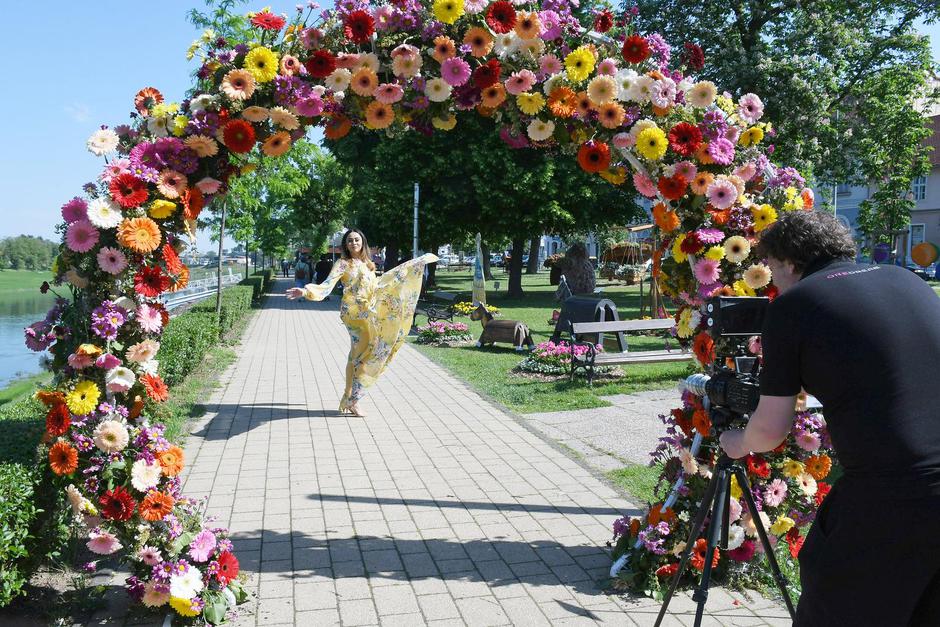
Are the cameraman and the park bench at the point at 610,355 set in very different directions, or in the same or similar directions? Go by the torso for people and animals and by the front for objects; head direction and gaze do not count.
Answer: very different directions

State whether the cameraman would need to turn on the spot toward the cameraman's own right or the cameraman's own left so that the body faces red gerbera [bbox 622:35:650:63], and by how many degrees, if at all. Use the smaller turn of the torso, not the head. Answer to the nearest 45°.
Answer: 0° — they already face it

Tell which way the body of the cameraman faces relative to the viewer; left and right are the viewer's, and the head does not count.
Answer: facing away from the viewer and to the left of the viewer

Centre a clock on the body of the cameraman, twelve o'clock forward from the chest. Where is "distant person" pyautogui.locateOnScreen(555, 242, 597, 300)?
The distant person is roughly at 1 o'clock from the cameraman.

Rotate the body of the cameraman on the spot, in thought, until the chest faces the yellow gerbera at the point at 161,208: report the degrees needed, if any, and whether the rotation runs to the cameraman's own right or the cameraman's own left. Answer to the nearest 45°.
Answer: approximately 45° to the cameraman's own left

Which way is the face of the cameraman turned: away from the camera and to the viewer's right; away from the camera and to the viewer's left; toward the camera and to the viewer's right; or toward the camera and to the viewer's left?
away from the camera and to the viewer's left

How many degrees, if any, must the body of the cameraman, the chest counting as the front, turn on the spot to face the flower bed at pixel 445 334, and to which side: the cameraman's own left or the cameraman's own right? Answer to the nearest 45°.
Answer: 0° — they already face it

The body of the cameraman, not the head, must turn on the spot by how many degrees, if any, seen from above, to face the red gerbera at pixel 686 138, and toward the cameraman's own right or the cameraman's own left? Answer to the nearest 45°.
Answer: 0° — they already face it

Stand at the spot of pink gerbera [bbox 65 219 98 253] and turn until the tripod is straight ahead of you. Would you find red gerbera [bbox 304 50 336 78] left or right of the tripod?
left

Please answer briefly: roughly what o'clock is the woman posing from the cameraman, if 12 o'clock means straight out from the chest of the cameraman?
The woman posing is roughly at 12 o'clock from the cameraman.
